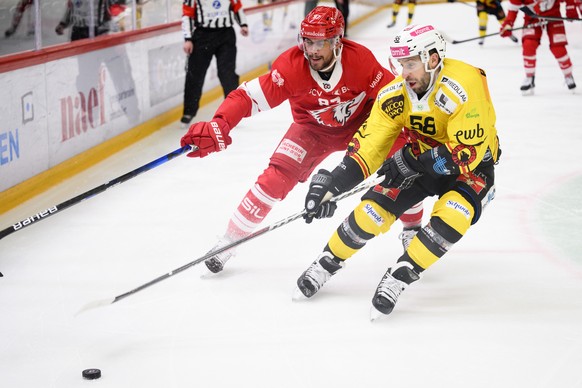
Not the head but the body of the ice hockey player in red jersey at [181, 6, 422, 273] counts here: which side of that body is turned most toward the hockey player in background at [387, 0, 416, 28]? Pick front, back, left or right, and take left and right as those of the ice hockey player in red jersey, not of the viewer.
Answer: back

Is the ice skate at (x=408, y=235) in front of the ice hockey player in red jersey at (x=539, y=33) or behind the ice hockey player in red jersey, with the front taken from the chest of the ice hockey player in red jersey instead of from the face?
in front

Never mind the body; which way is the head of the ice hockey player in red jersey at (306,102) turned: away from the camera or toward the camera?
toward the camera

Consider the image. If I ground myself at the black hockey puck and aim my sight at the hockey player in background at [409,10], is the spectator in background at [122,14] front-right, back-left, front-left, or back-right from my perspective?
front-left

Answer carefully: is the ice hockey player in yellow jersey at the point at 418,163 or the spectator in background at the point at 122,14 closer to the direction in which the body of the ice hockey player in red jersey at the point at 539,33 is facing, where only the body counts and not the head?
the ice hockey player in yellow jersey

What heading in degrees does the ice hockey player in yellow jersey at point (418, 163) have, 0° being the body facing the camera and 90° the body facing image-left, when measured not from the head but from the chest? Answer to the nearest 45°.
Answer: approximately 45°

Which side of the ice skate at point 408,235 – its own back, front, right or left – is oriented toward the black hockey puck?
front

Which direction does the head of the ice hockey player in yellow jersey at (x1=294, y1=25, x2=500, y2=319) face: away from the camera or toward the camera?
toward the camera

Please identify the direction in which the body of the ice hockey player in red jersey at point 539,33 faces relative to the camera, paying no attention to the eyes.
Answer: toward the camera

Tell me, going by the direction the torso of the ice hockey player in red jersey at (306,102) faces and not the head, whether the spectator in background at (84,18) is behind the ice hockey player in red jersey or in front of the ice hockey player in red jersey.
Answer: behind

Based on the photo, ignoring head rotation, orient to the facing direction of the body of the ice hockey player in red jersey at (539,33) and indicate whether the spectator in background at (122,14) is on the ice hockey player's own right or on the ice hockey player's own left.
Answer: on the ice hockey player's own right

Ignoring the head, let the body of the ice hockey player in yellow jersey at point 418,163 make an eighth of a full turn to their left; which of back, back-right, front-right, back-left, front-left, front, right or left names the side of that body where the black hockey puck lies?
front-right

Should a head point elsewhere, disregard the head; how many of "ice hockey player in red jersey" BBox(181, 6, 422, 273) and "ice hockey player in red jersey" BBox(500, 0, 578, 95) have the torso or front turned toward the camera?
2

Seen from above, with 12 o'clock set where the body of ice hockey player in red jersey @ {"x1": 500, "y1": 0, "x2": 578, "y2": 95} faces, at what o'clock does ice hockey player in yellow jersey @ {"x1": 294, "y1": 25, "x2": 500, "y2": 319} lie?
The ice hockey player in yellow jersey is roughly at 12 o'clock from the ice hockey player in red jersey.
